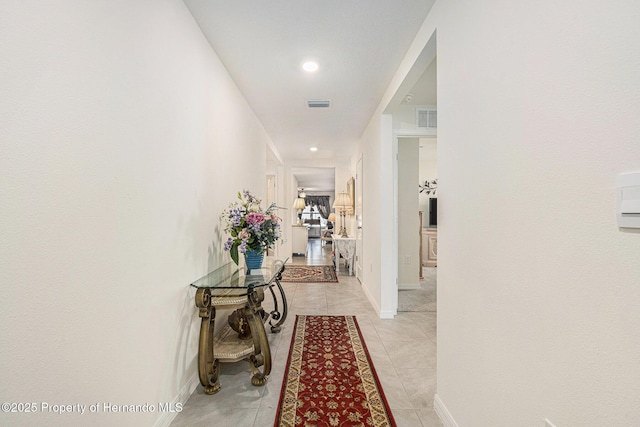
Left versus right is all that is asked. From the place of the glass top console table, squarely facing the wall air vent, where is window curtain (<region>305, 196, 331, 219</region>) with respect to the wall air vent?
left

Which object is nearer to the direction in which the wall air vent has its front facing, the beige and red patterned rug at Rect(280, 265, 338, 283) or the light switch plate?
the light switch plate

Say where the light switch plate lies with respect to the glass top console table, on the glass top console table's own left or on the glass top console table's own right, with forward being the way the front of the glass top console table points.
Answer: on the glass top console table's own right

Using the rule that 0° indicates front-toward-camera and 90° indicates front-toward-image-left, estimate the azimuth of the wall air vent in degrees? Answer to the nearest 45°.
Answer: approximately 0°

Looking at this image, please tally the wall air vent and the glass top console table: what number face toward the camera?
1

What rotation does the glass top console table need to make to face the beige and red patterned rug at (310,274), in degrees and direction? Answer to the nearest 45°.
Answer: approximately 90° to its left

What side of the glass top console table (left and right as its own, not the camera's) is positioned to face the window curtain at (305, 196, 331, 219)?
left

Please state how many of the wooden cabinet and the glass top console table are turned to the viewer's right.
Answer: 1

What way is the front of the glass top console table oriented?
to the viewer's right

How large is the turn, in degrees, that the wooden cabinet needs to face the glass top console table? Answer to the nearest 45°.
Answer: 0° — it already faces it
